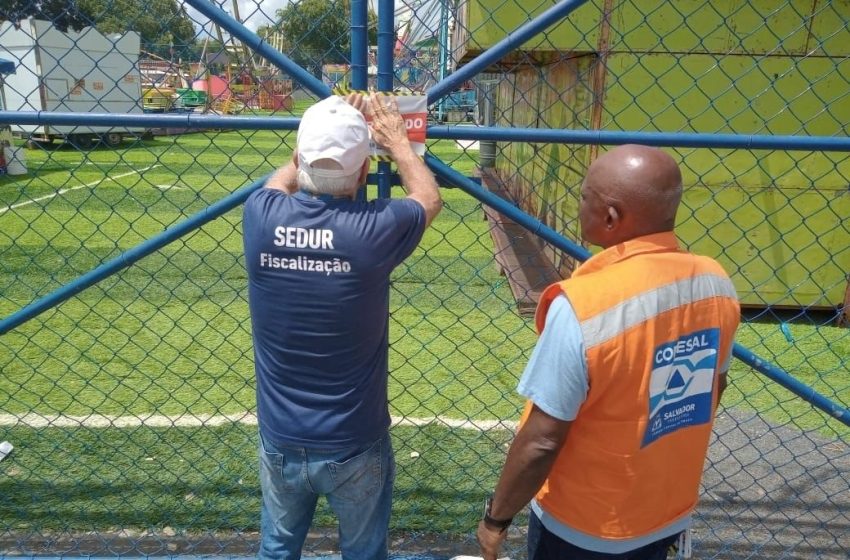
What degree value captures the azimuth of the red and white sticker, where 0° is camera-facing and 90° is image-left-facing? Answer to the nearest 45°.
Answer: approximately 0°

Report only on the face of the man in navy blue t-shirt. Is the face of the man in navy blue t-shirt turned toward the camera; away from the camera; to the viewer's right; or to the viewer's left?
away from the camera

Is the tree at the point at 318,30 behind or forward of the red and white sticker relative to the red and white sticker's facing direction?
behind
